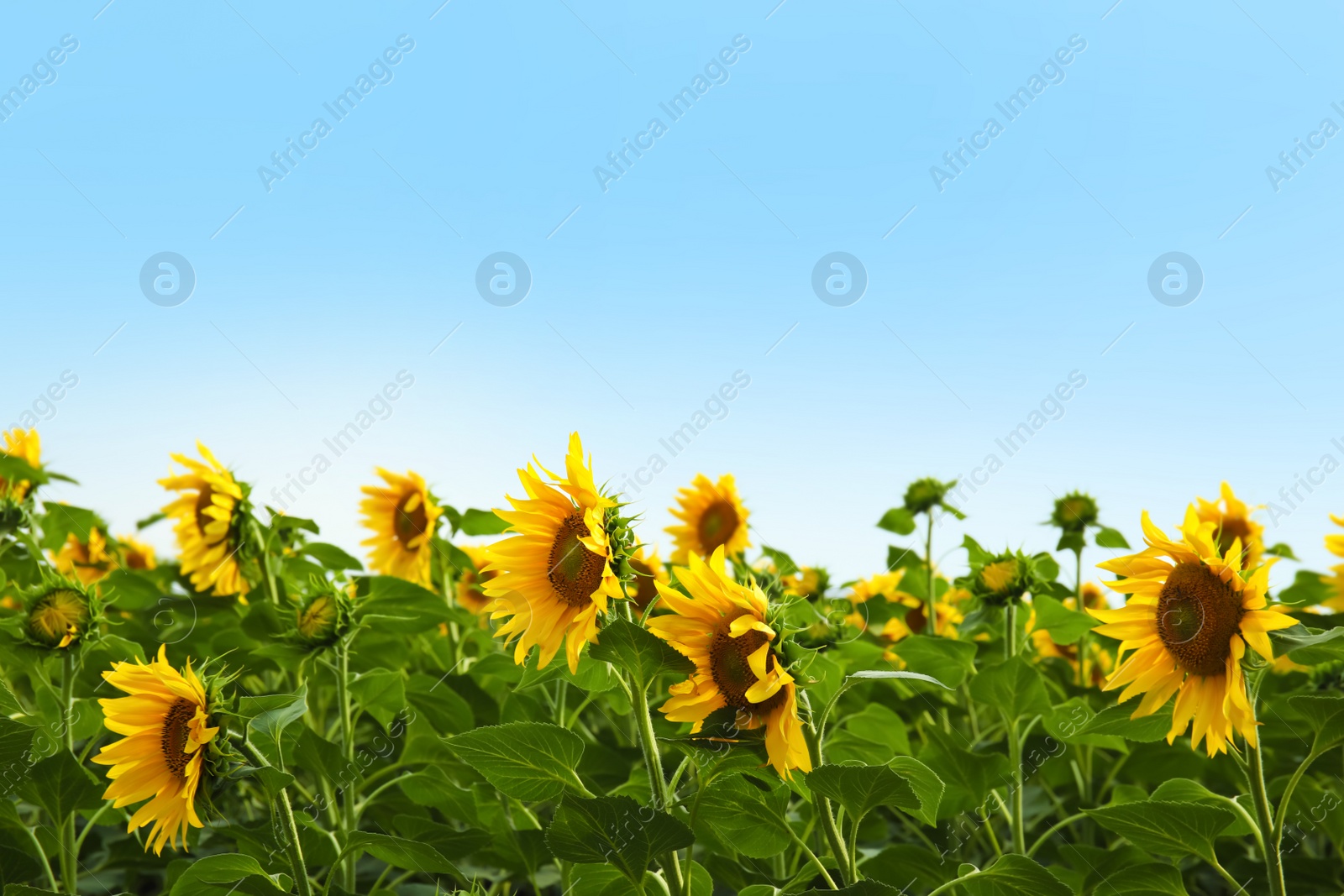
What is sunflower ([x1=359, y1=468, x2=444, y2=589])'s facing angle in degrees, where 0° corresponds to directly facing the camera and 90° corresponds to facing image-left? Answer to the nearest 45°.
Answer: approximately 45°

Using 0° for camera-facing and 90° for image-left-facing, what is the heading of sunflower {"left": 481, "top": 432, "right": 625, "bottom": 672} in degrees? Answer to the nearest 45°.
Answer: approximately 45°

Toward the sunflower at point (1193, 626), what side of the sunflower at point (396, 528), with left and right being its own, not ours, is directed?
left

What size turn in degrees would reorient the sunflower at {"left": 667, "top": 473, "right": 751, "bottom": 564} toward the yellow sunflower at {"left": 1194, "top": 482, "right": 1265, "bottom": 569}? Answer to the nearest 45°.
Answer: approximately 135° to its left

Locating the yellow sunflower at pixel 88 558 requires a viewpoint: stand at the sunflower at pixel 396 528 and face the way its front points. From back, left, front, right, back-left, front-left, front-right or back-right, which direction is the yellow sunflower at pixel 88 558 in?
right

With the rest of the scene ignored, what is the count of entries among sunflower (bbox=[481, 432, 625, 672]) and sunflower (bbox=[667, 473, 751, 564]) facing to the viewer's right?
0

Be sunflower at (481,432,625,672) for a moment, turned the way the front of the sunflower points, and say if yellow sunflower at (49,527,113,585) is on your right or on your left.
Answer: on your right
